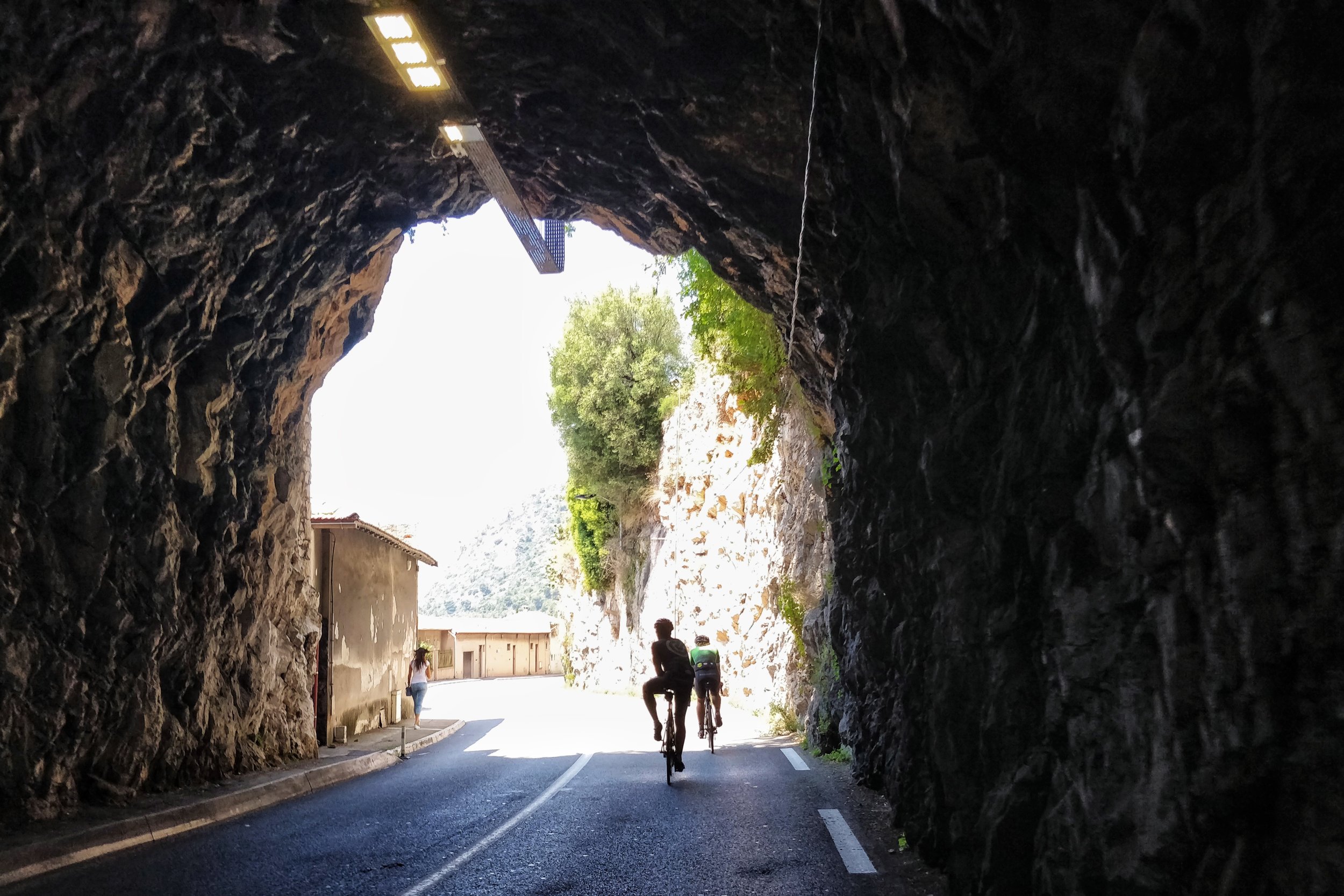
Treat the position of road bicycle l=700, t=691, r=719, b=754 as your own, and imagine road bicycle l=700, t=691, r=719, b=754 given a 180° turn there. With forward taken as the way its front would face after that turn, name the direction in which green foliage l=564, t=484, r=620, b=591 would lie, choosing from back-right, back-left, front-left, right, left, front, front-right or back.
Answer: back

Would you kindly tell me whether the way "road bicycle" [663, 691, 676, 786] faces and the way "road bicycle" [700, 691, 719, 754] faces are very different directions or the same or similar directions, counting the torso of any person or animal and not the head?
same or similar directions

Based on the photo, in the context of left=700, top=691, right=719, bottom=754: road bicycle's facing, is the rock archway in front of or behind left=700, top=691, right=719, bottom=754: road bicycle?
behind

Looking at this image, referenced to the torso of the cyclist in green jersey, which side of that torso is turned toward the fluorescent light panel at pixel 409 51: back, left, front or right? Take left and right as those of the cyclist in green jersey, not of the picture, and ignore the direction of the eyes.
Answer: back

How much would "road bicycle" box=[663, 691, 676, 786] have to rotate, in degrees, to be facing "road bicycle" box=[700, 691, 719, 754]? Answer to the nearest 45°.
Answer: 0° — it already faces it

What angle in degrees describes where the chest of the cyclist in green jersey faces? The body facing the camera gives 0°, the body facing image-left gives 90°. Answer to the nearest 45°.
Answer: approximately 180°

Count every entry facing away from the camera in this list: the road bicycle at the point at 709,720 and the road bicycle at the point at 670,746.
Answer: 2

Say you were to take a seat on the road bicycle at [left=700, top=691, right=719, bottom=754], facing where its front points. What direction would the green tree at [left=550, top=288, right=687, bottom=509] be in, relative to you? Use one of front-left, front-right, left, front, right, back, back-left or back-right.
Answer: front

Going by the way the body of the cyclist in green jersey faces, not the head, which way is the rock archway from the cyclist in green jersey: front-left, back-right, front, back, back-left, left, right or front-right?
back

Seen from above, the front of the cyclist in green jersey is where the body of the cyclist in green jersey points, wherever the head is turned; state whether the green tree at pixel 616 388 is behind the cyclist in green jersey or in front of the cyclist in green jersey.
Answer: in front

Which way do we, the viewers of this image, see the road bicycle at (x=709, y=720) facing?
facing away from the viewer

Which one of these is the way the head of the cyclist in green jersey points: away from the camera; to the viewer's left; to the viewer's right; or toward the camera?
away from the camera

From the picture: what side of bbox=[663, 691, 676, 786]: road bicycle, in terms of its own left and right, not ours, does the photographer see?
back
